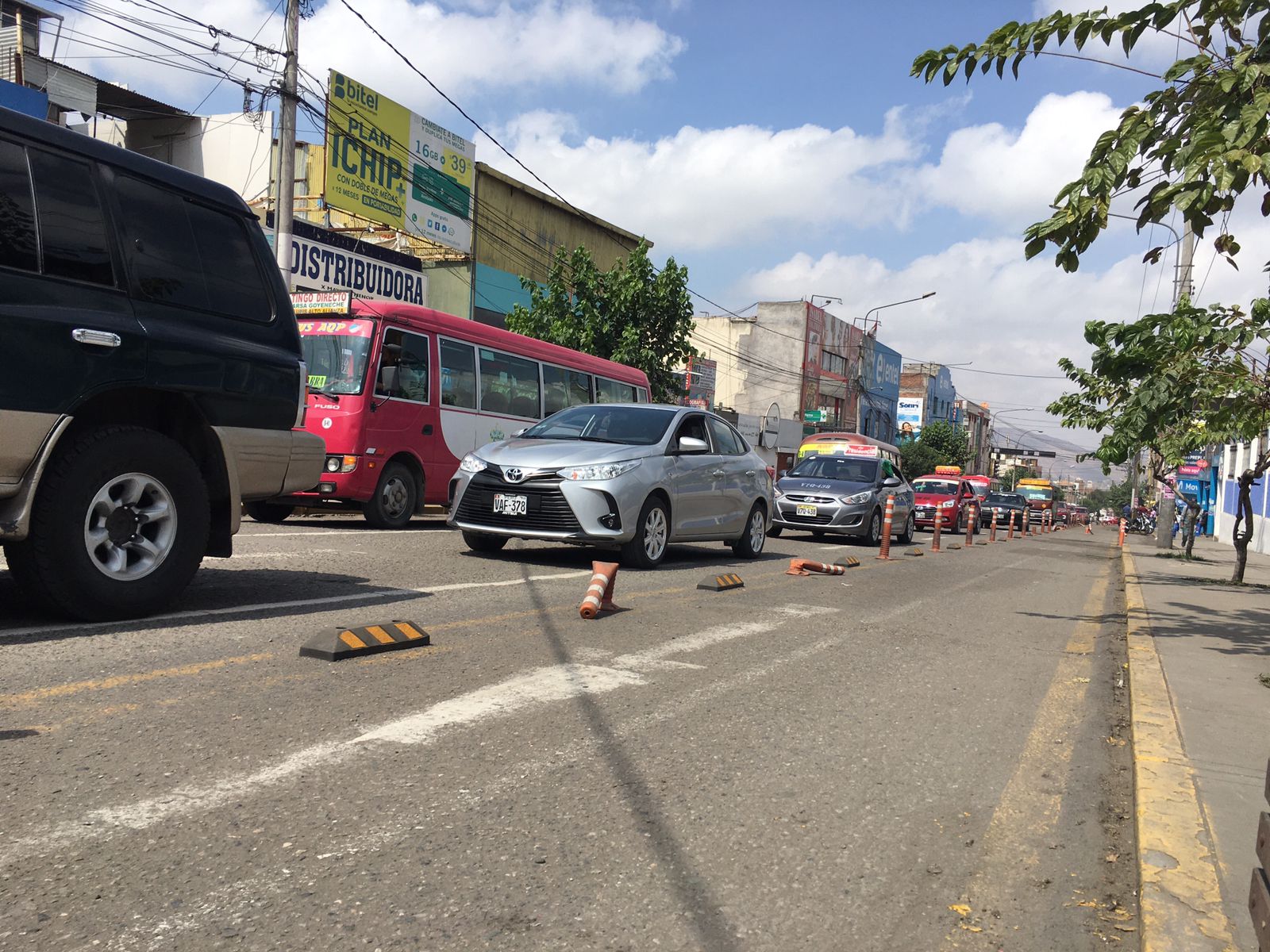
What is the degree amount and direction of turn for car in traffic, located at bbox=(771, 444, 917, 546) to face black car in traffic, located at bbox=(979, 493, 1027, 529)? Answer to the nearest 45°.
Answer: approximately 135° to its right

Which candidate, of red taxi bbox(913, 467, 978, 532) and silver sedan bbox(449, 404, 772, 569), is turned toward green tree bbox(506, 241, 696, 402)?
the red taxi

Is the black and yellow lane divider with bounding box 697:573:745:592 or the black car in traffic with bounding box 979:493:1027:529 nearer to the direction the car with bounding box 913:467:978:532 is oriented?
the black and yellow lane divider

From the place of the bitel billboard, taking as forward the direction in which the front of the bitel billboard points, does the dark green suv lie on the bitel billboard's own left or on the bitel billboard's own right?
on the bitel billboard's own right

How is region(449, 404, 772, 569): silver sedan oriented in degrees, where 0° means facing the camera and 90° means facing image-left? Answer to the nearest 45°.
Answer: approximately 45°

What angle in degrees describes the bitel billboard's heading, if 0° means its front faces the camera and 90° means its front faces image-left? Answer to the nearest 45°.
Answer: approximately 315°

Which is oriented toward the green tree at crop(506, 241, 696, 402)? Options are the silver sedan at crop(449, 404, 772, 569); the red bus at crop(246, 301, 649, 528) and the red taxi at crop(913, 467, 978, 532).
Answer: the red taxi

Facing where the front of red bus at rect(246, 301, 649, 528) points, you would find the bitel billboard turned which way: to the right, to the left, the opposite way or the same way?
to the left
